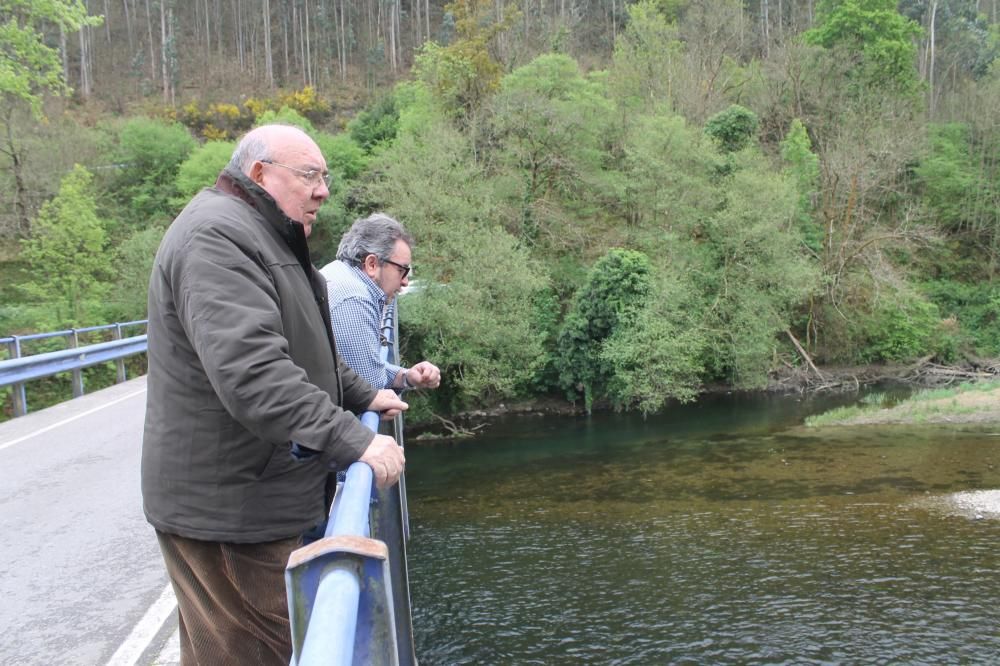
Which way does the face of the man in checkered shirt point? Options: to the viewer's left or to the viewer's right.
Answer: to the viewer's right

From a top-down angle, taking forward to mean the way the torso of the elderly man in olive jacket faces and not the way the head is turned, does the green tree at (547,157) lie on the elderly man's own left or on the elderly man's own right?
on the elderly man's own left

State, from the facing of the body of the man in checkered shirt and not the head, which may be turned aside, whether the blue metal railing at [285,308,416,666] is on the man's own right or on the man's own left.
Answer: on the man's own right

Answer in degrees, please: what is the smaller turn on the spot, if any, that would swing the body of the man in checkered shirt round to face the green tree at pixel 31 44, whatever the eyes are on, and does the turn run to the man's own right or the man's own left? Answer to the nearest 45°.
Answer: approximately 135° to the man's own left

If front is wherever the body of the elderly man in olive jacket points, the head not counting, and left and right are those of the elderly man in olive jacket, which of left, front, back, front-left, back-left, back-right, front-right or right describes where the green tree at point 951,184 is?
front-left

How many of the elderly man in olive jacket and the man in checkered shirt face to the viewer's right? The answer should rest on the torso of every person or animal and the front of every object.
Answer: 2

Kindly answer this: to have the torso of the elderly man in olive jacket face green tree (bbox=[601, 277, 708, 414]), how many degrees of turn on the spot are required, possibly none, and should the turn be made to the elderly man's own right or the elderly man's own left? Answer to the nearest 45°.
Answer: approximately 45° to the elderly man's own left

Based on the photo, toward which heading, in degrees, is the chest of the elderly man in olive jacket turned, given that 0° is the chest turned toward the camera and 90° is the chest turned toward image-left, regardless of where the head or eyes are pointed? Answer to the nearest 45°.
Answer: approximately 270°

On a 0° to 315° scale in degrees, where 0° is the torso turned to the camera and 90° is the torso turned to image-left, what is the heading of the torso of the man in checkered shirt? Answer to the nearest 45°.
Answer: approximately 270°
